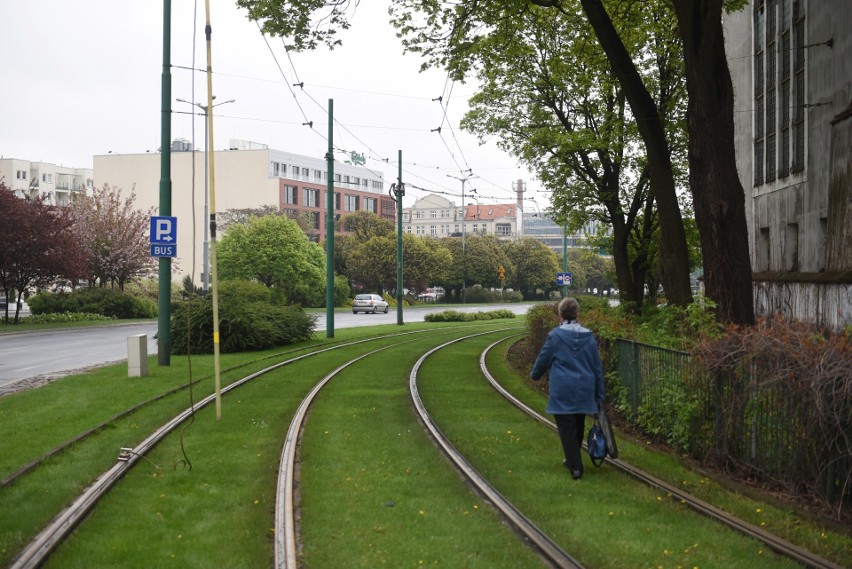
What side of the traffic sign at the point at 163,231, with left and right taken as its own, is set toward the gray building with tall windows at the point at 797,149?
left

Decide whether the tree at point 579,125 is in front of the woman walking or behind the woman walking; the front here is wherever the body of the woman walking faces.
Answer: in front

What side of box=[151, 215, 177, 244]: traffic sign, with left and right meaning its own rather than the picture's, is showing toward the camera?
front

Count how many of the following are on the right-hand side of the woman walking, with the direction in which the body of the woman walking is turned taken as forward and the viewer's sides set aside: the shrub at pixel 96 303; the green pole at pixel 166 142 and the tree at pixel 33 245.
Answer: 0

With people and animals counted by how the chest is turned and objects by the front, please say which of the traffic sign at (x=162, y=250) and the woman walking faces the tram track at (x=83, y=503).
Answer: the traffic sign

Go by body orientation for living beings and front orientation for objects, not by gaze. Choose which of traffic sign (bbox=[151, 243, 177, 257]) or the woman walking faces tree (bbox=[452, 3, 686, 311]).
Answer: the woman walking

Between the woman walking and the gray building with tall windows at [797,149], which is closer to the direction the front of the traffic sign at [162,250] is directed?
the woman walking

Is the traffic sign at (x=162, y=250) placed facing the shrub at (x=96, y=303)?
no

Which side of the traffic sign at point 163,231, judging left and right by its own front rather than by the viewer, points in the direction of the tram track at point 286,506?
front

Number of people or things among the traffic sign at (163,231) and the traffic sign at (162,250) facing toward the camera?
2

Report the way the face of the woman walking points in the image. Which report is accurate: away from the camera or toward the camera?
away from the camera

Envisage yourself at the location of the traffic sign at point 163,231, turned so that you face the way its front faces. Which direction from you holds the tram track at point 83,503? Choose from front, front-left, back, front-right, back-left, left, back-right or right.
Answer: front

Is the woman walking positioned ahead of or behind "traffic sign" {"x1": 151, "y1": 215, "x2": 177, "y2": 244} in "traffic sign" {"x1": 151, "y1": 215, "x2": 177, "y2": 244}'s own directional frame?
ahead

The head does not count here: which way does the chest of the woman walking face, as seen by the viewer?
away from the camera
